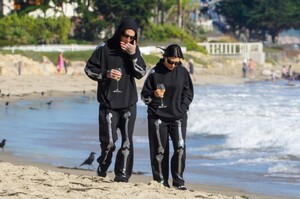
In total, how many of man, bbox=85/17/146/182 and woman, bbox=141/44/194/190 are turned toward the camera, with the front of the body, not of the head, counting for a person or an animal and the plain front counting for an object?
2

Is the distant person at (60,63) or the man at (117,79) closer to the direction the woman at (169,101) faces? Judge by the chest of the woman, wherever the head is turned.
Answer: the man

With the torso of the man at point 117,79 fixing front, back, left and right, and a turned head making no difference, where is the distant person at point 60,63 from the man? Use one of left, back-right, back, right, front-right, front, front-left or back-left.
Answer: back

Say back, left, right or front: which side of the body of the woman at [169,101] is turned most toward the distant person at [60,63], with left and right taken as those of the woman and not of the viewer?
back

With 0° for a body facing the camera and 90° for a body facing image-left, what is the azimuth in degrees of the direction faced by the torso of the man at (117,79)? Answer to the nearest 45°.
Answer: approximately 0°

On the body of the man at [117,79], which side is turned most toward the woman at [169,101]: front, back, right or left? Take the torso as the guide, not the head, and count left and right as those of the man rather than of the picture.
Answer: left

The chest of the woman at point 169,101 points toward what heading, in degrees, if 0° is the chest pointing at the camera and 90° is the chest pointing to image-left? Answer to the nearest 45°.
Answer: approximately 0°

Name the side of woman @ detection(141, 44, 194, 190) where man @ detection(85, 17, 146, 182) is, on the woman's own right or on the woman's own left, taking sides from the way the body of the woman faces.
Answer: on the woman's own right
